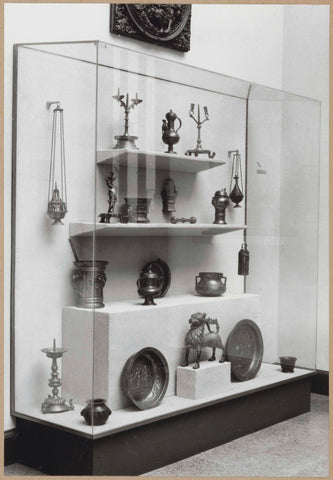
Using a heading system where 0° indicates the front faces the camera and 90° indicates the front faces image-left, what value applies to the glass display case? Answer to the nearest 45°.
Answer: approximately 315°
